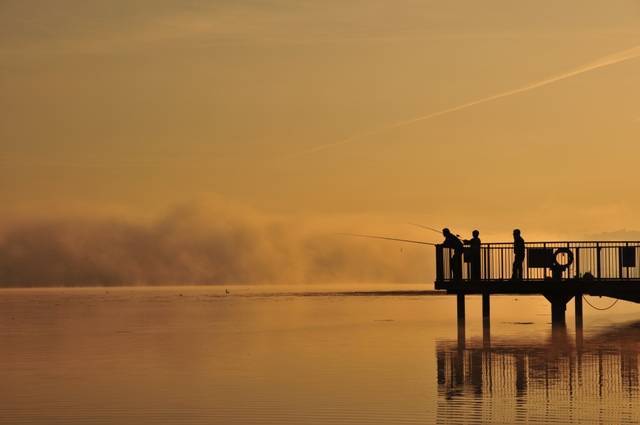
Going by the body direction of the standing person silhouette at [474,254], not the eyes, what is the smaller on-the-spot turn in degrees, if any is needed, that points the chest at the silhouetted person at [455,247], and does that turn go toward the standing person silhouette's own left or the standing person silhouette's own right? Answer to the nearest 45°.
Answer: approximately 45° to the standing person silhouette's own left

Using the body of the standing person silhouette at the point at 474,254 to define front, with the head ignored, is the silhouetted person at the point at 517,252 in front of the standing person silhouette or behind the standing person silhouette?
behind

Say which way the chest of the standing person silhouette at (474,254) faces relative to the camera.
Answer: to the viewer's left

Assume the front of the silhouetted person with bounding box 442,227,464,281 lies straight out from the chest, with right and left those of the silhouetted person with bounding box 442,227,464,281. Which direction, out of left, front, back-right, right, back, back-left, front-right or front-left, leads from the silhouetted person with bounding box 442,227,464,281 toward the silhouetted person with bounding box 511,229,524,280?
back

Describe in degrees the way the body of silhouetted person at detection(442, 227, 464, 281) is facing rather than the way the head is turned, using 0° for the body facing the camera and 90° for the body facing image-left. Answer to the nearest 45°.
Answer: approximately 90°

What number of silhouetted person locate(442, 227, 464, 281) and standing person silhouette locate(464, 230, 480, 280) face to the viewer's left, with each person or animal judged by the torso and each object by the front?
2
